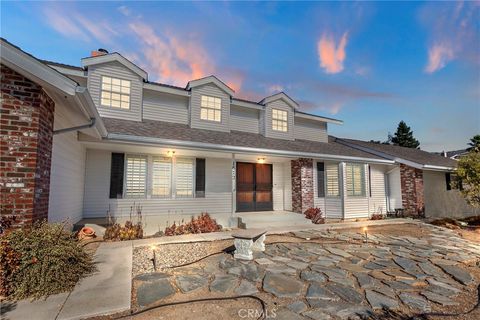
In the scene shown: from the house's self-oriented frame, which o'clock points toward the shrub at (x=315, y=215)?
The shrub is roughly at 10 o'clock from the house.

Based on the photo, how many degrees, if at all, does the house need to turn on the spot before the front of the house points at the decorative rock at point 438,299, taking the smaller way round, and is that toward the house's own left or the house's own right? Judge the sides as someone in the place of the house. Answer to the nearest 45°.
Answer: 0° — it already faces it

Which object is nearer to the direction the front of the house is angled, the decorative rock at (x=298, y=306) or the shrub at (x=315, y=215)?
the decorative rock

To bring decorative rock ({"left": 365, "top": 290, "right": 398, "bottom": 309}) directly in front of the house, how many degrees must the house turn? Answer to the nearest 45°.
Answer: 0° — it already faces it

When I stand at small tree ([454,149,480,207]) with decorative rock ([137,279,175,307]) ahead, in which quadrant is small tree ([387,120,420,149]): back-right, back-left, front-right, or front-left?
back-right

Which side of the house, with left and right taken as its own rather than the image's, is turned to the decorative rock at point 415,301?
front

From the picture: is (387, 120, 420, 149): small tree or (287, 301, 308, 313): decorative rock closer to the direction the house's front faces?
the decorative rock

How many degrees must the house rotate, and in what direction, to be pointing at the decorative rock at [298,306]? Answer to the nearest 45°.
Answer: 0° — it already faces it

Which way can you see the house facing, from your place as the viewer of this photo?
facing the viewer and to the right of the viewer
